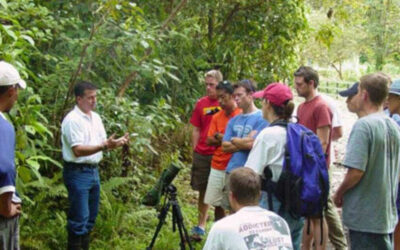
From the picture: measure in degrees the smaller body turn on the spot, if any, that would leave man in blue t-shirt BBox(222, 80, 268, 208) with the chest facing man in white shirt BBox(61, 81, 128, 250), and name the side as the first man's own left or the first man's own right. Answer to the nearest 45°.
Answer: approximately 45° to the first man's own right

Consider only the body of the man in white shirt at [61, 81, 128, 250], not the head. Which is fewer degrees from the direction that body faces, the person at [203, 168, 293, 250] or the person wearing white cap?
the person

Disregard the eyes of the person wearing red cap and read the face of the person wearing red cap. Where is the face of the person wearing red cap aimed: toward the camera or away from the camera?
away from the camera

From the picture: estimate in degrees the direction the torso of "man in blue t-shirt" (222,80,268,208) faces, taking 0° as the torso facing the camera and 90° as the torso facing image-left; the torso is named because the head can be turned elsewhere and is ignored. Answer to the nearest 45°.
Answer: approximately 45°

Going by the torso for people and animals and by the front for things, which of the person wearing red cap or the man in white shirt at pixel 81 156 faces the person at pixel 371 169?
the man in white shirt

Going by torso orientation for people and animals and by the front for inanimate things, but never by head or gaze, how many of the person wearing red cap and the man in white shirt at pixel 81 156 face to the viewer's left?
1

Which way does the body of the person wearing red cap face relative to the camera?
to the viewer's left
